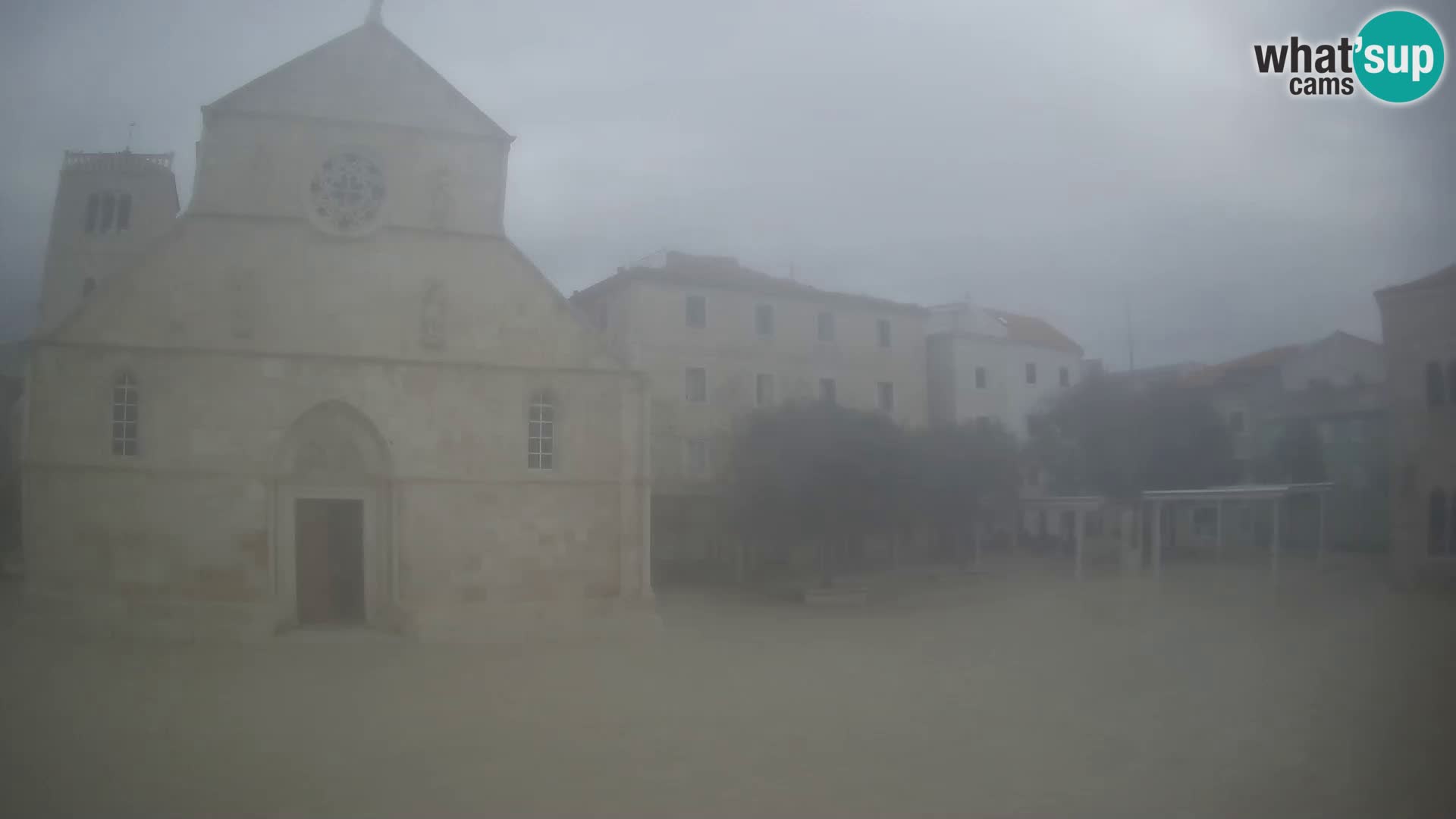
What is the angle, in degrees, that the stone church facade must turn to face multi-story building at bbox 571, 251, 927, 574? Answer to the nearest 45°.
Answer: approximately 135° to its left

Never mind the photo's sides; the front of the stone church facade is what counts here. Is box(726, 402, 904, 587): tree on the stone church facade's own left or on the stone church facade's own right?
on the stone church facade's own left

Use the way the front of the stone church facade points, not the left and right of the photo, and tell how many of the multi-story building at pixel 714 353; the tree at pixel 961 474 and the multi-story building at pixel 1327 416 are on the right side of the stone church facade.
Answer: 0

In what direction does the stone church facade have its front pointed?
toward the camera

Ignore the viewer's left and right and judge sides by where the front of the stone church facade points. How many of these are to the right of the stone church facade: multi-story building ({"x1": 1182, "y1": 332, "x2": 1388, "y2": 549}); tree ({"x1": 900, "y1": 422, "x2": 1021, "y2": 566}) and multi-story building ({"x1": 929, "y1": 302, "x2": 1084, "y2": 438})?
0

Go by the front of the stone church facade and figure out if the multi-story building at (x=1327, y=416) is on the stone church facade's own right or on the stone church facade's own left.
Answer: on the stone church facade's own left

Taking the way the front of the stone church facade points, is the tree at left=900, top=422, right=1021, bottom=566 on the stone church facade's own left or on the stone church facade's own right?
on the stone church facade's own left

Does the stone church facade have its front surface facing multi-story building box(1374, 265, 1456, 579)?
no

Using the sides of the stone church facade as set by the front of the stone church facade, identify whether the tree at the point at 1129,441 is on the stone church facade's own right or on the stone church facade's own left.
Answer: on the stone church facade's own left

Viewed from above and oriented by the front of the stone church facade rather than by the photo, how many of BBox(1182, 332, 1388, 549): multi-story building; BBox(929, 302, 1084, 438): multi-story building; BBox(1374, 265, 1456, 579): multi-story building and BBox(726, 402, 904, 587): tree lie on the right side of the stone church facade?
0
